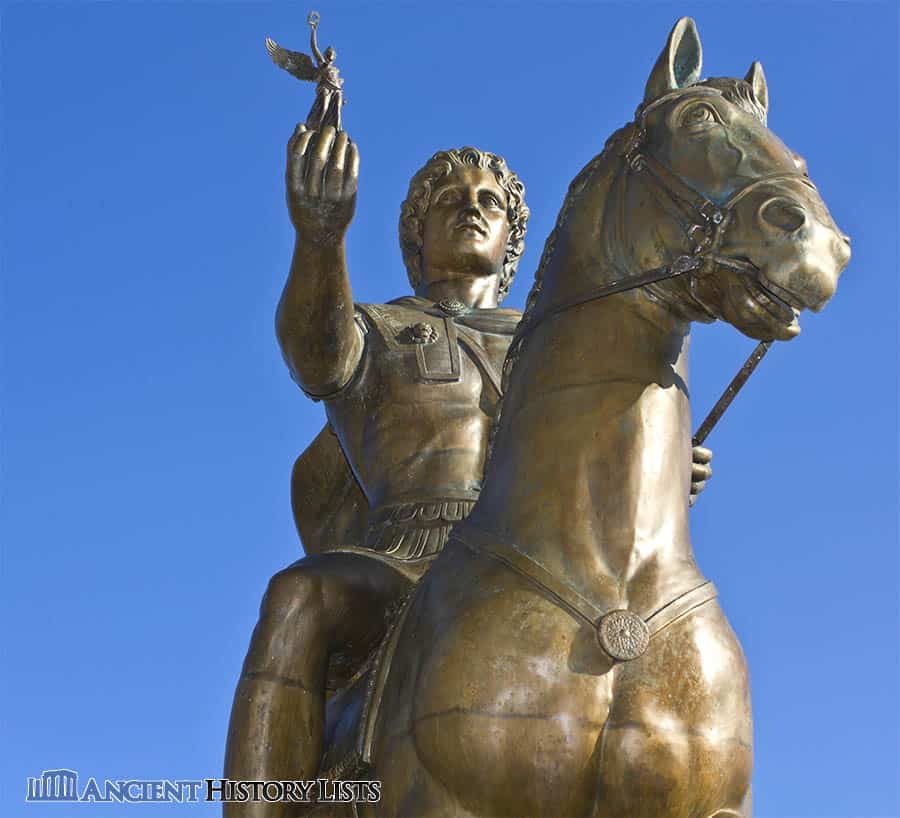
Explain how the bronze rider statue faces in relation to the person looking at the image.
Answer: facing the viewer and to the right of the viewer
